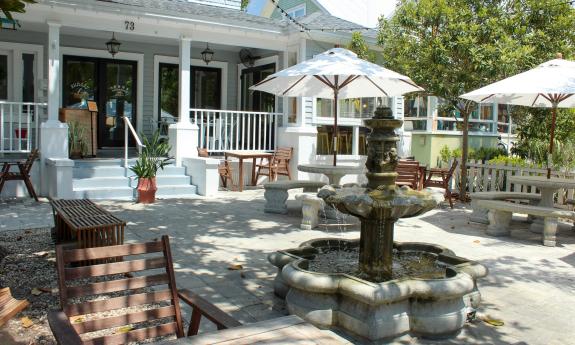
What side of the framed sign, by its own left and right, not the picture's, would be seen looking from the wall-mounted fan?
left

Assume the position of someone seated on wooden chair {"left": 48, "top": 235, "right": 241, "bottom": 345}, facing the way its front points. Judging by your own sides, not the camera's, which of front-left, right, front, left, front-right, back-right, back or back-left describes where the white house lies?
back-left

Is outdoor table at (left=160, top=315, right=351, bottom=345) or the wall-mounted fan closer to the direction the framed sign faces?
the outdoor table

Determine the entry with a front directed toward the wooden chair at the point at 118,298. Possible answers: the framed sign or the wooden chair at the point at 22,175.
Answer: the framed sign

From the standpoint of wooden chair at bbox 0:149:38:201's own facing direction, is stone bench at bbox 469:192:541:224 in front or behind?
behind

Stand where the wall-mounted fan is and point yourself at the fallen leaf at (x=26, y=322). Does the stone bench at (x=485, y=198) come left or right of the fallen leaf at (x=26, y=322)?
left

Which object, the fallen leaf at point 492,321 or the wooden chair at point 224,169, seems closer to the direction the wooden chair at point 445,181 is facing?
the wooden chair

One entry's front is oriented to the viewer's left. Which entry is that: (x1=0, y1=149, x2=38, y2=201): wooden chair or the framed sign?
the wooden chair

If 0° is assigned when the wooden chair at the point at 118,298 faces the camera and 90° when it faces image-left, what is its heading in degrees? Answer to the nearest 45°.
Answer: approximately 315°
